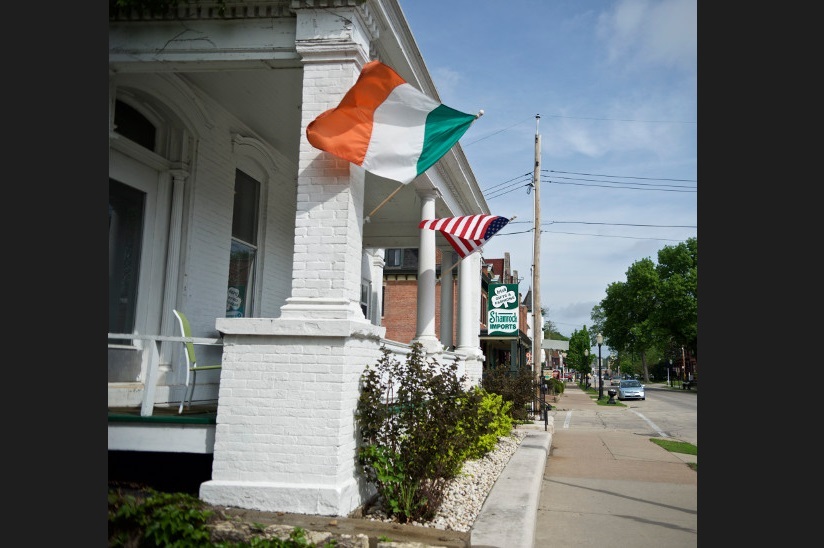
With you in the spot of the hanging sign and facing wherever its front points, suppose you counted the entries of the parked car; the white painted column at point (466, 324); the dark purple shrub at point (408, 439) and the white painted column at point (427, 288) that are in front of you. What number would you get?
3

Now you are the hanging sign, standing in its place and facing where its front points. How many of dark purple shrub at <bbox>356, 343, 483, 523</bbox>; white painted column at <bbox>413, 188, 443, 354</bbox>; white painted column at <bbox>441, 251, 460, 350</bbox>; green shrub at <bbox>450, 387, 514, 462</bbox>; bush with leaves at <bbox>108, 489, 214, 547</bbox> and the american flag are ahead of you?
6

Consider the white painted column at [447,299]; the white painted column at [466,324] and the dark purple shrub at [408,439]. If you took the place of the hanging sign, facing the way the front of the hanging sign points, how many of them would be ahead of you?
3

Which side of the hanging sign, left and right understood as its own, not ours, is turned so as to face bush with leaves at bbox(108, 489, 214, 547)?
front

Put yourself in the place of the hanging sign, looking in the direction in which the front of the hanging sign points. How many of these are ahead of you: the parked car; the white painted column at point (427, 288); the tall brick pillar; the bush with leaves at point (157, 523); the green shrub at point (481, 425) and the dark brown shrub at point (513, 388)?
5

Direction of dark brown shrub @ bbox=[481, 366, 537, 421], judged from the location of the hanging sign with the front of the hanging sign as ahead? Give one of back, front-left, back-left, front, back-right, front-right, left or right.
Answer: front

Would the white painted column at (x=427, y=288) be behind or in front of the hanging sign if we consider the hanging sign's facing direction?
in front

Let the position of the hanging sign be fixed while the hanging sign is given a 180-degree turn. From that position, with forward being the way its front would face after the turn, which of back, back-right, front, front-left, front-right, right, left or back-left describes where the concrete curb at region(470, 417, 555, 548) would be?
back

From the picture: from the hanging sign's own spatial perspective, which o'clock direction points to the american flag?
The american flag is roughly at 12 o'clock from the hanging sign.

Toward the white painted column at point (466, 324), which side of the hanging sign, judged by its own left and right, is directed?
front

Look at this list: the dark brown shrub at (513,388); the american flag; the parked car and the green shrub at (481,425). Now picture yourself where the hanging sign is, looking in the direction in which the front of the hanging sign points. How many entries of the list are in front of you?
3

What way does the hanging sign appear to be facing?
toward the camera

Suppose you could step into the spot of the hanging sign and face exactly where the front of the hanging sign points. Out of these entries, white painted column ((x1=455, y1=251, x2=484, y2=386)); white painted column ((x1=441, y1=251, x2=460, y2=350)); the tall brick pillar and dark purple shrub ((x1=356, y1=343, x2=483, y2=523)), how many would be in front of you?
4

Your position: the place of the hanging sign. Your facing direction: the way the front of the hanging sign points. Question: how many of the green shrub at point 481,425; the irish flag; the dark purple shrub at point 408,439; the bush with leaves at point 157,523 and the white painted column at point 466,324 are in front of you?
5

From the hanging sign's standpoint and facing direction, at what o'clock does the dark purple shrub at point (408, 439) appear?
The dark purple shrub is roughly at 12 o'clock from the hanging sign.

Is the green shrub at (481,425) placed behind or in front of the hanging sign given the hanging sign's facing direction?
in front

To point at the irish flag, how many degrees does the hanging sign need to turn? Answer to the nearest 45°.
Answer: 0° — it already faces it
